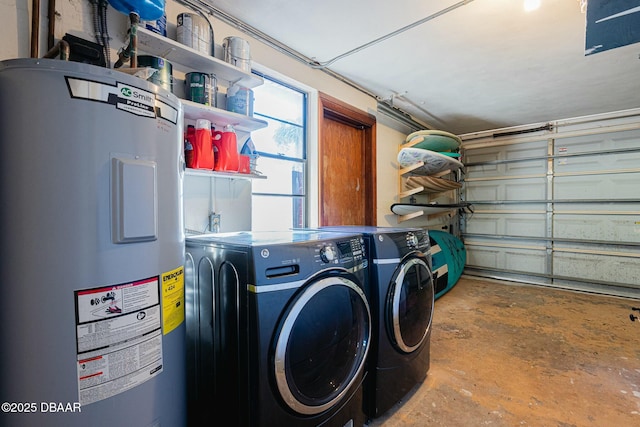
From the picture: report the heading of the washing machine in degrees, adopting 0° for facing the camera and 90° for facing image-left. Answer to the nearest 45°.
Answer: approximately 315°

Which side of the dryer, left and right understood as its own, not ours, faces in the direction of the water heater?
right

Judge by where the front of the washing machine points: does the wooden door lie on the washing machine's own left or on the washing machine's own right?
on the washing machine's own left

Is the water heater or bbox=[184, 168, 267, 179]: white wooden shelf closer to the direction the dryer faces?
the water heater

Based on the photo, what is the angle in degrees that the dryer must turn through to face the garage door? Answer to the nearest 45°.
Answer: approximately 90° to its left

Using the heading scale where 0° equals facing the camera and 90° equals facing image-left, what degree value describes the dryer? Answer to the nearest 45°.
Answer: approximately 315°

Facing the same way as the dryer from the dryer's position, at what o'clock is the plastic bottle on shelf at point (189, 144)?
The plastic bottle on shelf is roughly at 4 o'clock from the dryer.
